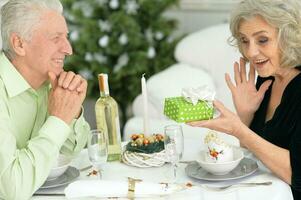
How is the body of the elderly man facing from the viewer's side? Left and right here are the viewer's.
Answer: facing to the right of the viewer

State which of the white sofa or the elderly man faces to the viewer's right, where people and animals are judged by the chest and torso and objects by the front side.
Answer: the elderly man

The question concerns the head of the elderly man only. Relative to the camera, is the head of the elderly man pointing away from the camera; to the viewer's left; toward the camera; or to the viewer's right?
to the viewer's right

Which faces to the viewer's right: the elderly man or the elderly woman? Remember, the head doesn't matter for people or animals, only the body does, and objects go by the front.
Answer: the elderly man
